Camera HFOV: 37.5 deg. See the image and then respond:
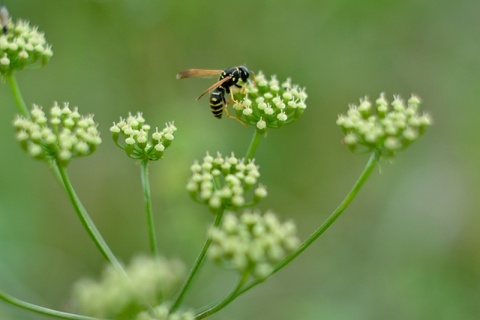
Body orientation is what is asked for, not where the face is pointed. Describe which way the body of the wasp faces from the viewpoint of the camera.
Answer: to the viewer's right

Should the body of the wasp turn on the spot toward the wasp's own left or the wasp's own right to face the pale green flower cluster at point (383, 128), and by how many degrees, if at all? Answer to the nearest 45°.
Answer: approximately 45° to the wasp's own right

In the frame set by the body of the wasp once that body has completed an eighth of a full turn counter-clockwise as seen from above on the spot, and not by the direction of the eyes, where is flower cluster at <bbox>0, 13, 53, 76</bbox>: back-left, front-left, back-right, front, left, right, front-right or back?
back-left
